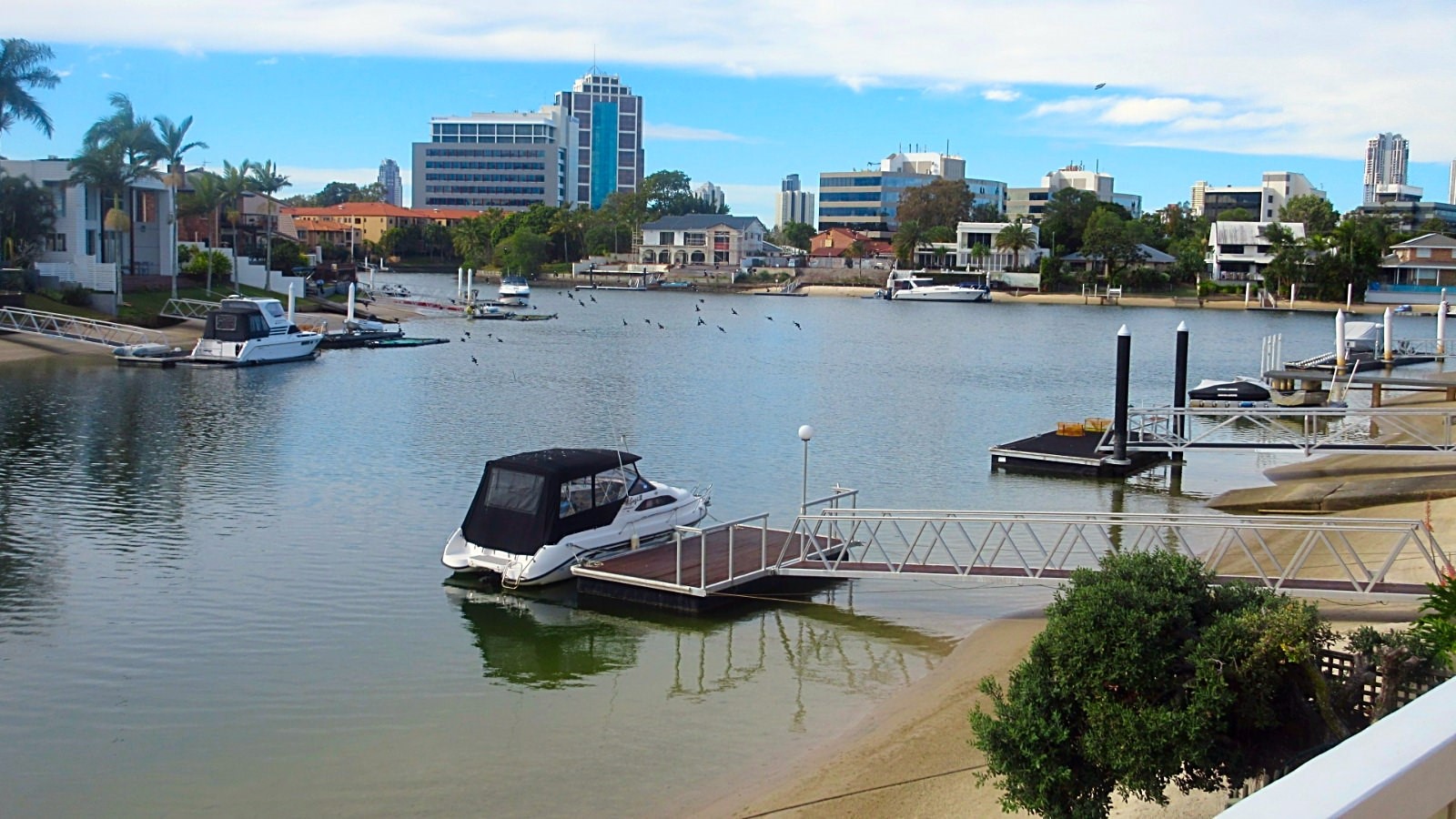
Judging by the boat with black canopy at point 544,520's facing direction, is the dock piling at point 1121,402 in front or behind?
in front

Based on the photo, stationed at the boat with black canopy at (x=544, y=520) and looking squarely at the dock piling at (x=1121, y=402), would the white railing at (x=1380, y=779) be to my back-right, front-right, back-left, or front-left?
back-right

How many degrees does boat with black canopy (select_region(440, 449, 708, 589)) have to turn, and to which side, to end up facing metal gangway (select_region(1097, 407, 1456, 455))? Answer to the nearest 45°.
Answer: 0° — it already faces it

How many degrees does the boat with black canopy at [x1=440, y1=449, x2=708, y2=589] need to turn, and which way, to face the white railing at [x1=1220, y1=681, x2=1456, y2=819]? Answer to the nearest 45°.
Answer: approximately 135° to its right

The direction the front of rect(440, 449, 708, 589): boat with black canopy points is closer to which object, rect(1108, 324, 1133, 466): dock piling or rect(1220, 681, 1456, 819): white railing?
the dock piling

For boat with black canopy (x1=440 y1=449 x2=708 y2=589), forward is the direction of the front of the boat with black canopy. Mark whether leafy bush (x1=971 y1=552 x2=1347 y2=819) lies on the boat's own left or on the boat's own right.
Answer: on the boat's own right

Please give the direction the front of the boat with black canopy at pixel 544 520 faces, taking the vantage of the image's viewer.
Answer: facing away from the viewer and to the right of the viewer

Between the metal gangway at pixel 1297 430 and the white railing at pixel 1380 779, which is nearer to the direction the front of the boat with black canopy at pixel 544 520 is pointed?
the metal gangway
